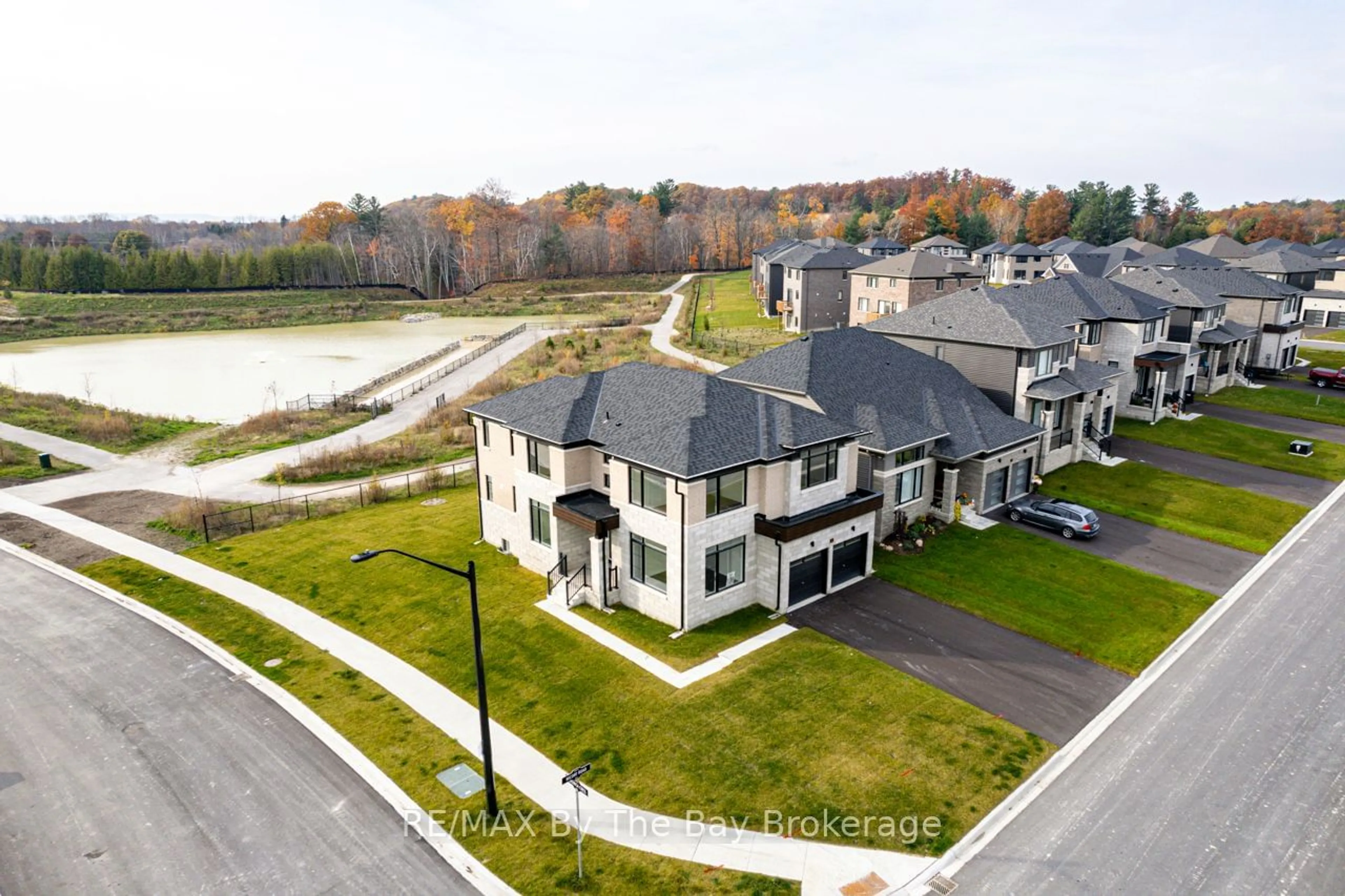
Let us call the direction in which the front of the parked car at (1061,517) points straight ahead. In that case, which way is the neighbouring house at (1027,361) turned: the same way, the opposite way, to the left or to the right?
the opposite way

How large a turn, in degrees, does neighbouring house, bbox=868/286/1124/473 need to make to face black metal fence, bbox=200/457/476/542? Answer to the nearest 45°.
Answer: approximately 90° to its right

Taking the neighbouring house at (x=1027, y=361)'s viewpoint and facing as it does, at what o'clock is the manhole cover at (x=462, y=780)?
The manhole cover is roughly at 2 o'clock from the neighbouring house.

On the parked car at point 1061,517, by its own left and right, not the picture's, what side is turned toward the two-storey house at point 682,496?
left

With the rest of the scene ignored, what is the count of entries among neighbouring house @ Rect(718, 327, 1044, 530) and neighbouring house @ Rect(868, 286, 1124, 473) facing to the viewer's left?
0

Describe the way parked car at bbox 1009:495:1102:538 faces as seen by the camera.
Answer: facing away from the viewer and to the left of the viewer
